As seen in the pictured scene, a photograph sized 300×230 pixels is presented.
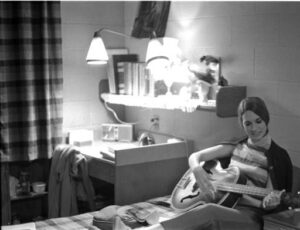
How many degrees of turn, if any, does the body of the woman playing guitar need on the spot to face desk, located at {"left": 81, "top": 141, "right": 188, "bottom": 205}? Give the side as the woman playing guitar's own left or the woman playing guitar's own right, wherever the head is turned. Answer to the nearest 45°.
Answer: approximately 90° to the woman playing guitar's own right

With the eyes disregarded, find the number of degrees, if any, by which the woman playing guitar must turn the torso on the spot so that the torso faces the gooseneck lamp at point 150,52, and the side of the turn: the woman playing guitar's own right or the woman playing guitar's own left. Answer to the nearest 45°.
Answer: approximately 90° to the woman playing guitar's own right

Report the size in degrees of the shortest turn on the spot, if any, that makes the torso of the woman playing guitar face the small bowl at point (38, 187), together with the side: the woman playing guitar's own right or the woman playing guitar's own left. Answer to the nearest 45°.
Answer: approximately 90° to the woman playing guitar's own right

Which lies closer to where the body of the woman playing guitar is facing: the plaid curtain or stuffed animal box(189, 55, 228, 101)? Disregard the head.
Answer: the plaid curtain

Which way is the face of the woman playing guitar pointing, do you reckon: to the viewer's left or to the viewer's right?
to the viewer's left

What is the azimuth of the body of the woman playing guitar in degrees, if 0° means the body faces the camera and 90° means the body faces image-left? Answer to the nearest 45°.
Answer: approximately 45°

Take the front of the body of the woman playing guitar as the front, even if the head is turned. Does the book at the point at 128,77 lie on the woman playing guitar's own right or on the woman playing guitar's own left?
on the woman playing guitar's own right
